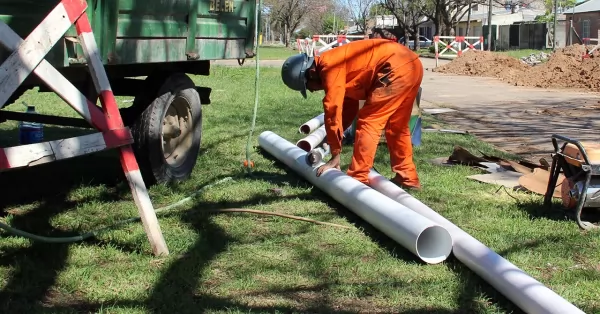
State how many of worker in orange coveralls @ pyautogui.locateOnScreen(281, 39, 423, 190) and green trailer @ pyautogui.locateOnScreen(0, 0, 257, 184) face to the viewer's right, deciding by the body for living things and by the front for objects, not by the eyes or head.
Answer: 0

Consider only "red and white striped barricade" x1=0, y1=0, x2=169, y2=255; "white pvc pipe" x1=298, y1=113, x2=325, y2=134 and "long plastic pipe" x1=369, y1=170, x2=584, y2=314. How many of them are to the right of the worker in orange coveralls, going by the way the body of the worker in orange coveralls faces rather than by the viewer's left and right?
1

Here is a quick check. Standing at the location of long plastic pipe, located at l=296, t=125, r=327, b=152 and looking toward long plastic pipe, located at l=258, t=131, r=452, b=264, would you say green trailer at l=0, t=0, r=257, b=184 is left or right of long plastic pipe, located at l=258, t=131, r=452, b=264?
right

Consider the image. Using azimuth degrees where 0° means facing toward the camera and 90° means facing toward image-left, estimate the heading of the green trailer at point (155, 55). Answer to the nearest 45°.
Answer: approximately 45°

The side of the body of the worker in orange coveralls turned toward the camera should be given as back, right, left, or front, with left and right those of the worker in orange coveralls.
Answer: left

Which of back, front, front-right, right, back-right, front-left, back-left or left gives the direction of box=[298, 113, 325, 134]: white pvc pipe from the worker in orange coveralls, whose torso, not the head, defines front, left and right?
right
